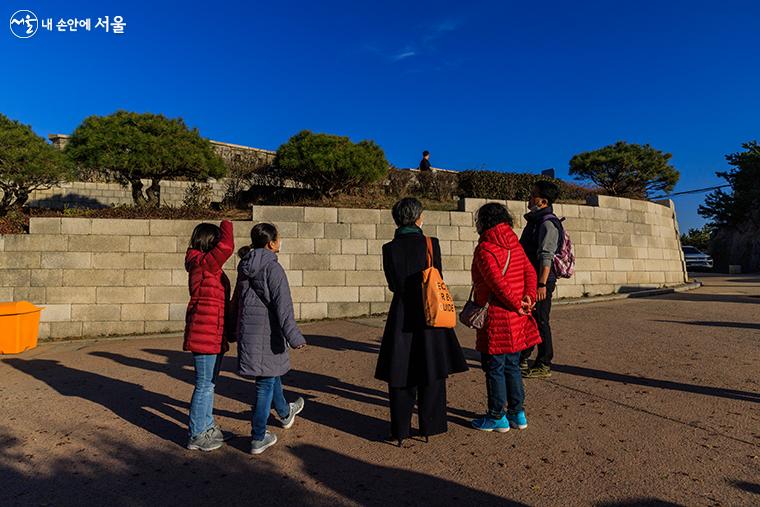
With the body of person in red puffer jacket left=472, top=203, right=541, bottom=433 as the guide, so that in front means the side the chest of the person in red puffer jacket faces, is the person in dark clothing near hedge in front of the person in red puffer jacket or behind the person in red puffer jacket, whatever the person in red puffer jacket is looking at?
in front

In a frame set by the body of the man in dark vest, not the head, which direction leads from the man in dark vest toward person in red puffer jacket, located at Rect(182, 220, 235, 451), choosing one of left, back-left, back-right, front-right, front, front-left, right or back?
front-left

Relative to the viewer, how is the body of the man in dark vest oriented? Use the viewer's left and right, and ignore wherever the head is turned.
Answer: facing to the left of the viewer

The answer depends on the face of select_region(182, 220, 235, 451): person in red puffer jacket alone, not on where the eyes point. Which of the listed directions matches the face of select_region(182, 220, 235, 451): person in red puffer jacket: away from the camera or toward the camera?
away from the camera

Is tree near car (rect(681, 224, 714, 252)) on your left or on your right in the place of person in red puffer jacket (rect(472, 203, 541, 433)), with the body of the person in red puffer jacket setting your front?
on your right

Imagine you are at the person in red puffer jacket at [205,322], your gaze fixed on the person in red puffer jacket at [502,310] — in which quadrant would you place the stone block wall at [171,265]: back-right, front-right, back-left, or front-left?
back-left

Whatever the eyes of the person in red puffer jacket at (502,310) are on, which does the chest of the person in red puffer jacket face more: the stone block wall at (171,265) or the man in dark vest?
the stone block wall

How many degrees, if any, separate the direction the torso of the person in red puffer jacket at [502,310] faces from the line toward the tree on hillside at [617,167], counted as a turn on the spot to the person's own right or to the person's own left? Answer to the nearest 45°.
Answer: approximately 45° to the person's own right

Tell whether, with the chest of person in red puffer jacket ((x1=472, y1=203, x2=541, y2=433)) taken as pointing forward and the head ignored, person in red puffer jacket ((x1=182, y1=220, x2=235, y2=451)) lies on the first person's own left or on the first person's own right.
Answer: on the first person's own left

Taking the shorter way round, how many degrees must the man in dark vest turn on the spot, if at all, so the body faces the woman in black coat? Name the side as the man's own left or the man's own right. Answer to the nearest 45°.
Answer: approximately 45° to the man's own left

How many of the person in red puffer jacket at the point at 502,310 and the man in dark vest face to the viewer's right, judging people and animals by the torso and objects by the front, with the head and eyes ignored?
0

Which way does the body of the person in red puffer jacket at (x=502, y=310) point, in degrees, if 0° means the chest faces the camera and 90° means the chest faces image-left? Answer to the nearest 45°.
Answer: approximately 135°

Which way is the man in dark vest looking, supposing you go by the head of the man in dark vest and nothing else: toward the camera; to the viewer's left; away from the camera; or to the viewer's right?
to the viewer's left
